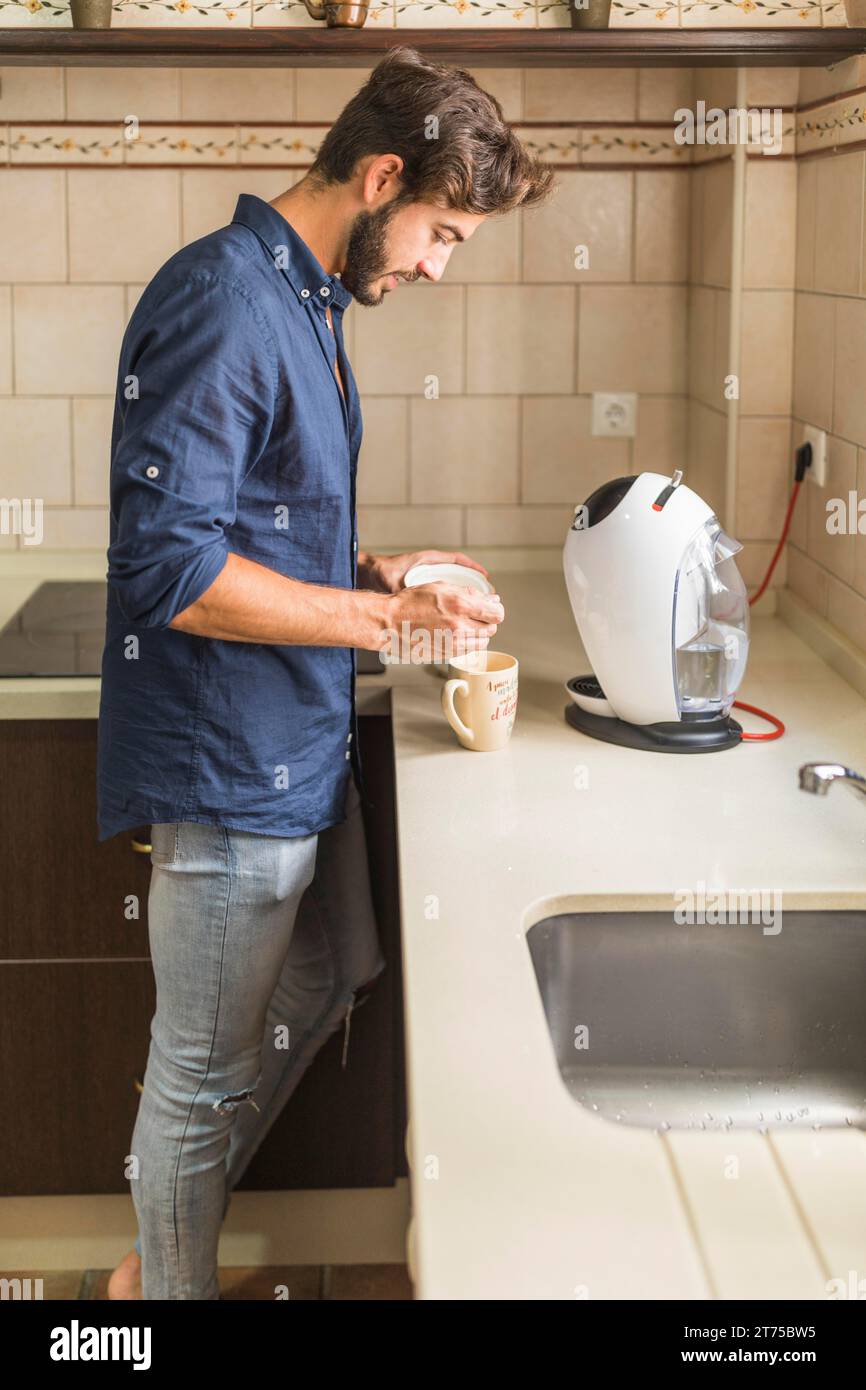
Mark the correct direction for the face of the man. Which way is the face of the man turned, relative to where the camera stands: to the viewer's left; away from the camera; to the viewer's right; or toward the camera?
to the viewer's right

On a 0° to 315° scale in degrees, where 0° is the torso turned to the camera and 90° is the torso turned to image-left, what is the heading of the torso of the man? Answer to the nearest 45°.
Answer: approximately 270°

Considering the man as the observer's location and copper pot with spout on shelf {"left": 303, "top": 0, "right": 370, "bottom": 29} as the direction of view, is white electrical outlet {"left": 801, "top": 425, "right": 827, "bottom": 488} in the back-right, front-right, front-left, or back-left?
front-right

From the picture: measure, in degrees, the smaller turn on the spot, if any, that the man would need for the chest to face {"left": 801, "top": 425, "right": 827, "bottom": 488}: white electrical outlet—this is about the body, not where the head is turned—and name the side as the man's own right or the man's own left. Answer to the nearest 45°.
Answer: approximately 45° to the man's own left

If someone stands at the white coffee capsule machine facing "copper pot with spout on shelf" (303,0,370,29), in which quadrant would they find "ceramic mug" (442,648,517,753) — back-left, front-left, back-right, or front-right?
front-left
